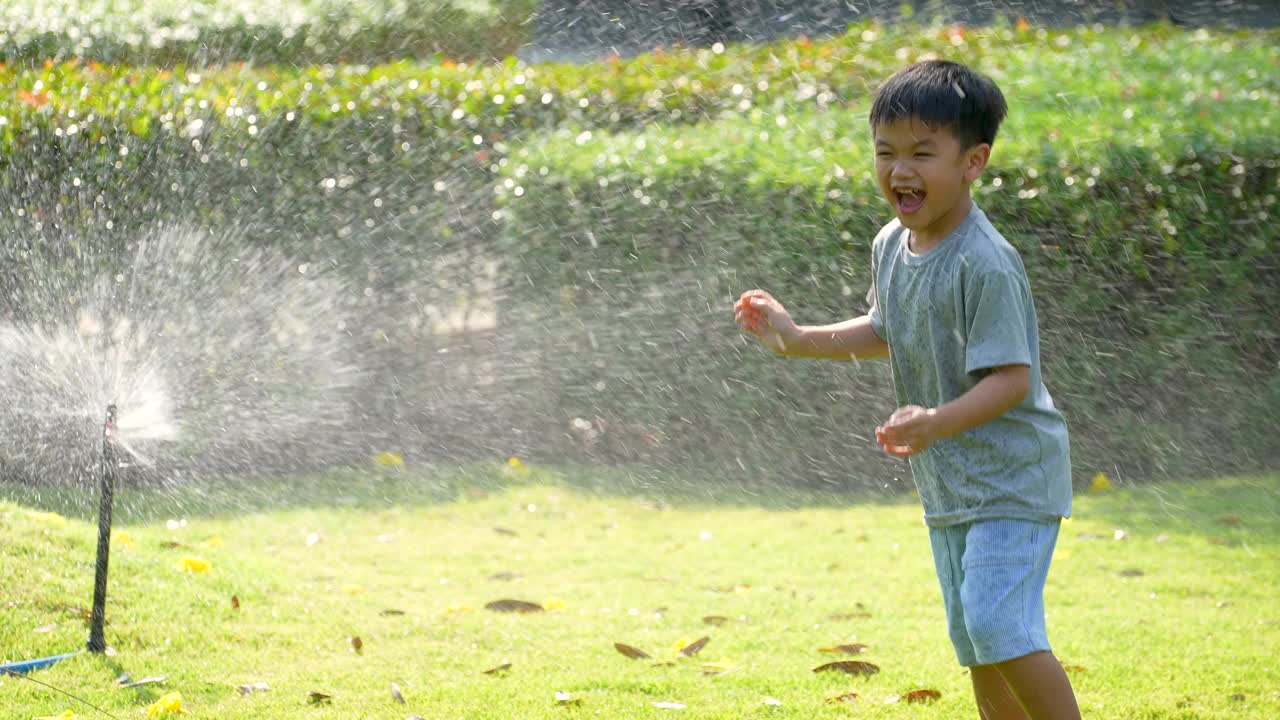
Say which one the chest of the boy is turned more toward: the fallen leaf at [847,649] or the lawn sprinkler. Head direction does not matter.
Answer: the lawn sprinkler

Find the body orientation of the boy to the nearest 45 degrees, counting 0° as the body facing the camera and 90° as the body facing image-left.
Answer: approximately 45°

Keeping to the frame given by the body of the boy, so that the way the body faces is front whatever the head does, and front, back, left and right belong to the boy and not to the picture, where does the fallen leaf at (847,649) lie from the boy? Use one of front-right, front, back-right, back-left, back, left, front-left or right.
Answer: back-right

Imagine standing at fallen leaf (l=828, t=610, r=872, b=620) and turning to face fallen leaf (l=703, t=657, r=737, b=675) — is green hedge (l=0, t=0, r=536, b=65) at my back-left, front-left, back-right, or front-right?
back-right

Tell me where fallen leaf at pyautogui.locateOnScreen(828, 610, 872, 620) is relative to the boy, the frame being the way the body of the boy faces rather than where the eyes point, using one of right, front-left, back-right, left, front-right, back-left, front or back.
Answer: back-right

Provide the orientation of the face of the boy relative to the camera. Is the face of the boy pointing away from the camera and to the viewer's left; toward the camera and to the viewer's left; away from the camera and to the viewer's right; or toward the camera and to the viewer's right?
toward the camera and to the viewer's left

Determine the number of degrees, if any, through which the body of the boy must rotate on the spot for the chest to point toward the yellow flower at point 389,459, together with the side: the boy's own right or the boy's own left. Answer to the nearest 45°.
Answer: approximately 90° to the boy's own right

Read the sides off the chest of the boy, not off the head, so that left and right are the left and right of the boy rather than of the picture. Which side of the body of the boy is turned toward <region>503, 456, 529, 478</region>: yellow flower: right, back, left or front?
right

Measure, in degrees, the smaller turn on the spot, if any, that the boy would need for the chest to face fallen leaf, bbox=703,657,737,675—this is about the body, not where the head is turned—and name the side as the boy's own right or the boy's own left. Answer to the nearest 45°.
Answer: approximately 90° to the boy's own right

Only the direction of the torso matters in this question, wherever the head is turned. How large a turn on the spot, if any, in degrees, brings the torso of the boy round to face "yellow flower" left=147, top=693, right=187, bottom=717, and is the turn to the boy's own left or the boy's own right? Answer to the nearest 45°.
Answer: approximately 45° to the boy's own right

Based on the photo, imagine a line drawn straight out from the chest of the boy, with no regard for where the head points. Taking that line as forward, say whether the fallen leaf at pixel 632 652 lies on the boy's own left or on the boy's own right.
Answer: on the boy's own right

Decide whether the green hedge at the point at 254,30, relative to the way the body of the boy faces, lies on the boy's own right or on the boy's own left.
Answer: on the boy's own right

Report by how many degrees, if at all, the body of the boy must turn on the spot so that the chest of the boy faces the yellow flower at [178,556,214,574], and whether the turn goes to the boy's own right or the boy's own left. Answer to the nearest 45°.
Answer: approximately 90° to the boy's own right
